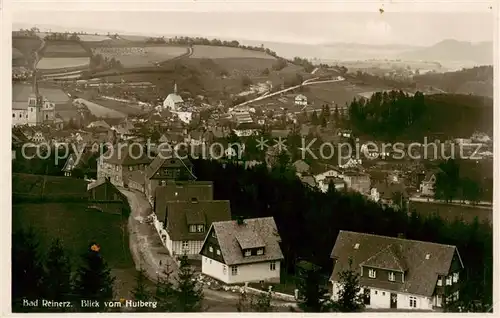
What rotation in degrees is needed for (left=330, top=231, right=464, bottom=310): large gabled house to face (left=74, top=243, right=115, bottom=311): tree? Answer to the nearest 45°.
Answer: approximately 90° to its right

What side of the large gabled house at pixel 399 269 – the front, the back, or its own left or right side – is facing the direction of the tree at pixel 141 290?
right

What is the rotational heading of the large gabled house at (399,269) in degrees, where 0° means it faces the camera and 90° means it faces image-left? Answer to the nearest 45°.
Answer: approximately 0°

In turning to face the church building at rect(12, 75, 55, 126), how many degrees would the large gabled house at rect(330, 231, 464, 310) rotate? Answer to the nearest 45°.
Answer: approximately 90° to its right

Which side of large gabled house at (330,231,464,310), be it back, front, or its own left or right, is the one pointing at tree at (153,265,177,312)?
right
